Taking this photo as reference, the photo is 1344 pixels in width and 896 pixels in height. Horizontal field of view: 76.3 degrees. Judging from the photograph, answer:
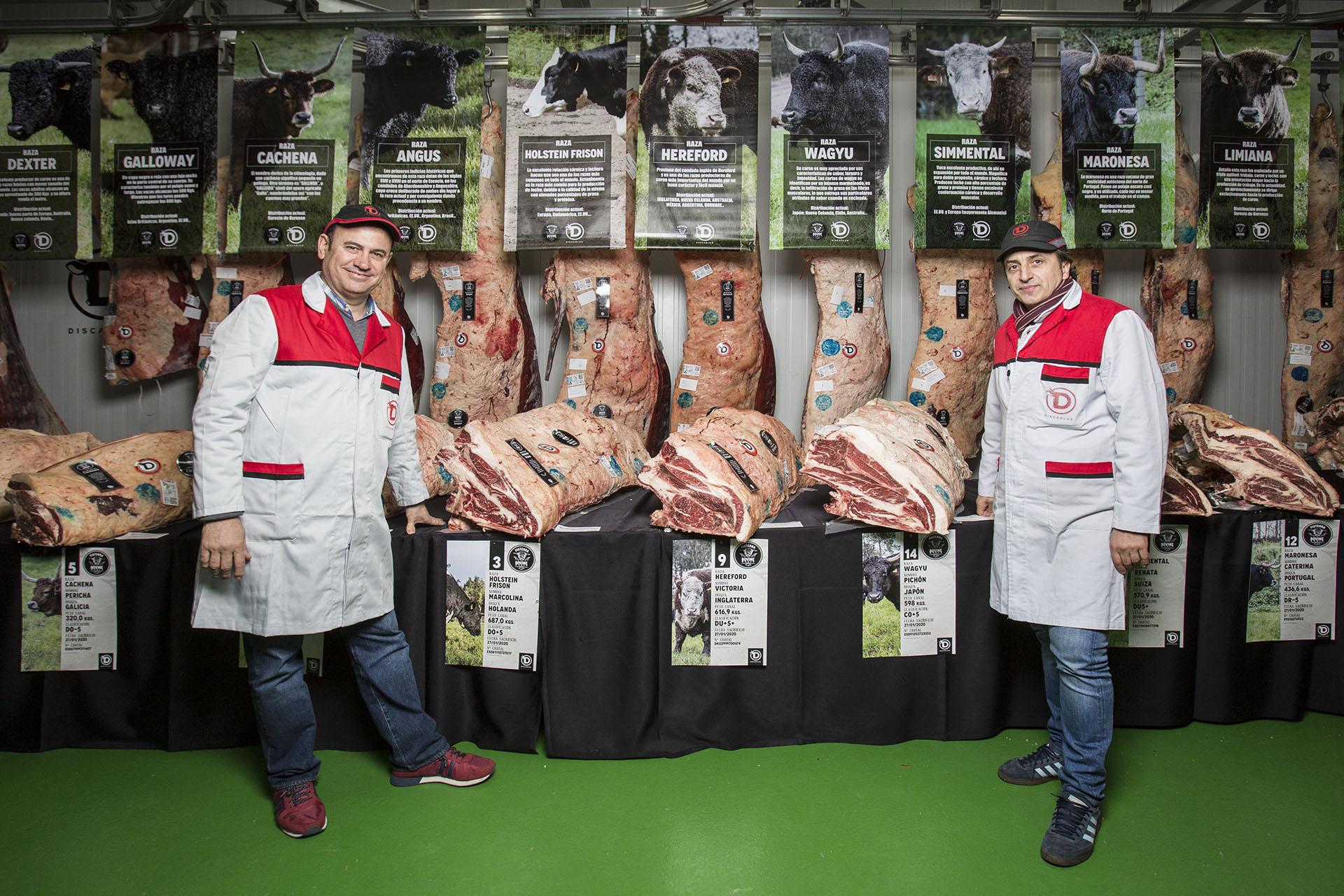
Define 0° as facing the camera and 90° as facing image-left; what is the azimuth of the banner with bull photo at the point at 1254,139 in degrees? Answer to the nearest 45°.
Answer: approximately 0°

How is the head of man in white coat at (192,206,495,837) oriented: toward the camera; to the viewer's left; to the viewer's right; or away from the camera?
toward the camera

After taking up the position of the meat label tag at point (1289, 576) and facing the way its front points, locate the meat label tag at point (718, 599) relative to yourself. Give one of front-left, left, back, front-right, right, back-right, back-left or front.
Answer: front-right

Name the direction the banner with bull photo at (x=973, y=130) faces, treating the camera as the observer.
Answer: facing the viewer

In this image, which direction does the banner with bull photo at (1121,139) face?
toward the camera

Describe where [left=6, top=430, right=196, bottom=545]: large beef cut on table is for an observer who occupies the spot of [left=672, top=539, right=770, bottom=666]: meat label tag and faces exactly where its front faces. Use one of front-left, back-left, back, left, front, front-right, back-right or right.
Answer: right

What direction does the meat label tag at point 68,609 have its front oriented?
toward the camera

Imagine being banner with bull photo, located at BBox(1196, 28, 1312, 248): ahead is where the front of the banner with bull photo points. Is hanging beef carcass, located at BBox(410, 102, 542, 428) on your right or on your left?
on your right
